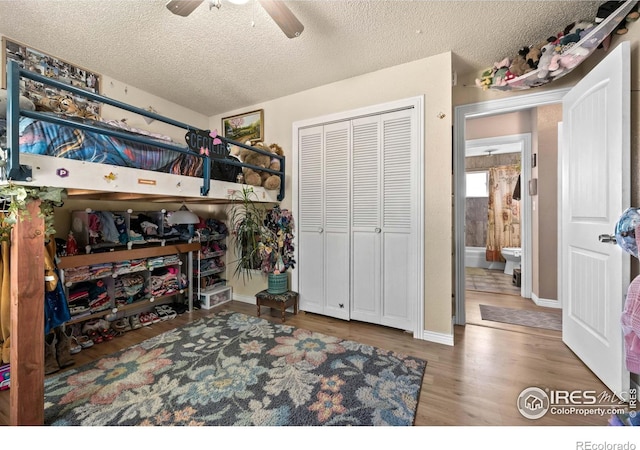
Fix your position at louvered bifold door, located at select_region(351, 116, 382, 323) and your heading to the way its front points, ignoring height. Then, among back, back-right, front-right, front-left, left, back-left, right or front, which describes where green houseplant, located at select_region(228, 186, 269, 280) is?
front-right

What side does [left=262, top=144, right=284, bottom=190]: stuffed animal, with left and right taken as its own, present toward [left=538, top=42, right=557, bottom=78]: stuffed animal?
left

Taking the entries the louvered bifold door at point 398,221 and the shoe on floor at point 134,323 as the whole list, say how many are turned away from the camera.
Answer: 0
